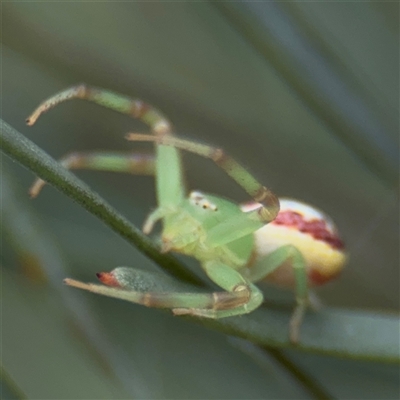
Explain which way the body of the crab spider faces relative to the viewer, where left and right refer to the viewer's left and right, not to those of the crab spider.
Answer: facing to the left of the viewer
